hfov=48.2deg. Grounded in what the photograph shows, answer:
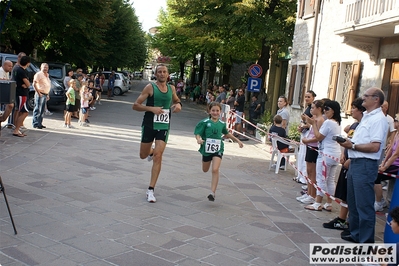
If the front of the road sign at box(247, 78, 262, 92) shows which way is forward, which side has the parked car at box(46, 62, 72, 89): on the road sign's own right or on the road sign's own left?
on the road sign's own right

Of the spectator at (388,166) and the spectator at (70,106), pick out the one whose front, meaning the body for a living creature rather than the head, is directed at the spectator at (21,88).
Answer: the spectator at (388,166)

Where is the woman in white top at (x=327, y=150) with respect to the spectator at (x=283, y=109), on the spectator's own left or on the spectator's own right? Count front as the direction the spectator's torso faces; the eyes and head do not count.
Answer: on the spectator's own left

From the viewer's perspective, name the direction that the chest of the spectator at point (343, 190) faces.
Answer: to the viewer's left

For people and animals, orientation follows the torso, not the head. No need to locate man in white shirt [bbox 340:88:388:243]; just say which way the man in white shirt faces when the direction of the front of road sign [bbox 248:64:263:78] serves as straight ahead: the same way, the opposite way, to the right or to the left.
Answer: to the right

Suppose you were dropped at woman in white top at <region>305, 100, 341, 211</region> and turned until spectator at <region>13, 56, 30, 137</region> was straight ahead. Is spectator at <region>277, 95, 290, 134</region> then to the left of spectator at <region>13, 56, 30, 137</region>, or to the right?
right

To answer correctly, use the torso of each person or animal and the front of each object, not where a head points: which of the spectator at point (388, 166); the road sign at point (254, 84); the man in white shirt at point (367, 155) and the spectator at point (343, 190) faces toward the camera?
the road sign

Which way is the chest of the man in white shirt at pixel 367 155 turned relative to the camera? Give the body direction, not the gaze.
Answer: to the viewer's left

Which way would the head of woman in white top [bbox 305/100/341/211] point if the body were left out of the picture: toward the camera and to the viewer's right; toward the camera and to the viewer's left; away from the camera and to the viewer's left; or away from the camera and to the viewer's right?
toward the camera and to the viewer's left

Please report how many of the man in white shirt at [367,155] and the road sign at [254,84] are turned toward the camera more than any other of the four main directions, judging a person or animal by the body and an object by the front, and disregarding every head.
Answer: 1

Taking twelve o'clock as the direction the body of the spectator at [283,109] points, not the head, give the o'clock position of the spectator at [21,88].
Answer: the spectator at [21,88] is roughly at 1 o'clock from the spectator at [283,109].

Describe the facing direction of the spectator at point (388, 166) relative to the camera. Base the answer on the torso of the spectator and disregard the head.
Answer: to the viewer's left

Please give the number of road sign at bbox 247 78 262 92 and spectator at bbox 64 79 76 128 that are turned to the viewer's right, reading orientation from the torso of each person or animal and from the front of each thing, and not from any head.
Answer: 1

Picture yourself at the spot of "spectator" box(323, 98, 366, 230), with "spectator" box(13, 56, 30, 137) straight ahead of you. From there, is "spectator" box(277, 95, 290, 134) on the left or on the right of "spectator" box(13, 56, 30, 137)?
right

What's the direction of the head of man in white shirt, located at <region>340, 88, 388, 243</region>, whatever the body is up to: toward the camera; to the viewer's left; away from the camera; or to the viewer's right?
to the viewer's left
